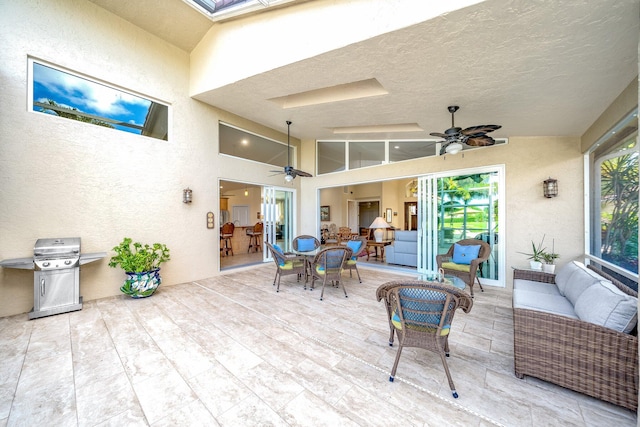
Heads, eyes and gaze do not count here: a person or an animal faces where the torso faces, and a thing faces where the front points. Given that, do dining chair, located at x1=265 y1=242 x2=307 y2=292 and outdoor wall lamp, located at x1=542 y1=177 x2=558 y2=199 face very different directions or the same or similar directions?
very different directions

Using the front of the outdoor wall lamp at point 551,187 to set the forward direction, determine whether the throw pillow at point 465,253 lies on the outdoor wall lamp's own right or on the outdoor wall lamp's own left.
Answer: on the outdoor wall lamp's own right

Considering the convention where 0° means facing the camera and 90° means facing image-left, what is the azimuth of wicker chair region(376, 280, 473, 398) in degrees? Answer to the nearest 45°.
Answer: approximately 180°

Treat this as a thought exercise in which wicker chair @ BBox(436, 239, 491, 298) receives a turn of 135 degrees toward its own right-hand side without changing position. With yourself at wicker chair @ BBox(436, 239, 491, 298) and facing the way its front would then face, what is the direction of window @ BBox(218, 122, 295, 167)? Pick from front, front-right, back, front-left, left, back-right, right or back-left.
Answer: left

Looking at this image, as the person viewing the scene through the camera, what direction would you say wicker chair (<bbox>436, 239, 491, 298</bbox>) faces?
facing the viewer and to the left of the viewer

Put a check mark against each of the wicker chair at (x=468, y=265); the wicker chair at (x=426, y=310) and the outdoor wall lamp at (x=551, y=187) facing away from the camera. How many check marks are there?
1

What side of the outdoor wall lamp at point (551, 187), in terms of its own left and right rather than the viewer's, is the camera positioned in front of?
front

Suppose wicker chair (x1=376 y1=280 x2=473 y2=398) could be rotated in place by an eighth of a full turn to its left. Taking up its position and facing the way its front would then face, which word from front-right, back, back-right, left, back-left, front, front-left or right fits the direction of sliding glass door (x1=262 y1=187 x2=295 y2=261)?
front

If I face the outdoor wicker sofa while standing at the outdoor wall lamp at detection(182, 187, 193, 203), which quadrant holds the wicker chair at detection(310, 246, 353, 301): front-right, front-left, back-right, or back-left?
front-left

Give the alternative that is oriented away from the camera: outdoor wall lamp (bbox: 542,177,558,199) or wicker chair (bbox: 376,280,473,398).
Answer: the wicker chair

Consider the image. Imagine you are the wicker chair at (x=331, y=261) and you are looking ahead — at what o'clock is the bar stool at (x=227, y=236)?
The bar stool is roughly at 12 o'clock from the wicker chair.

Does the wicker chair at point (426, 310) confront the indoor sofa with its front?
yes

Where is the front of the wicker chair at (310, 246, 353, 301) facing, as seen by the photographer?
facing away from the viewer and to the left of the viewer

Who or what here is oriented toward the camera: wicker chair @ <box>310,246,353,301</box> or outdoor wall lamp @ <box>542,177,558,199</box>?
the outdoor wall lamp

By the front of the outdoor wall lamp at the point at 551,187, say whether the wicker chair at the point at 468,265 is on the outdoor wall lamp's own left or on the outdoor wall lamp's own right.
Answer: on the outdoor wall lamp's own right

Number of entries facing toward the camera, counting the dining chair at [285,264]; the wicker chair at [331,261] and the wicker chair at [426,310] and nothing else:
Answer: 0

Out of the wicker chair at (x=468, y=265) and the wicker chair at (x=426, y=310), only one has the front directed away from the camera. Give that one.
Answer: the wicker chair at (x=426, y=310)

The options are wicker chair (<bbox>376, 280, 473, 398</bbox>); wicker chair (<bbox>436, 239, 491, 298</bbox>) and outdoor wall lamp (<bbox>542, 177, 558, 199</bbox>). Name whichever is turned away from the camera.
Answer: wicker chair (<bbox>376, 280, 473, 398</bbox>)

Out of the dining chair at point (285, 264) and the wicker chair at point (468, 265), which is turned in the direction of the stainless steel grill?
the wicker chair
